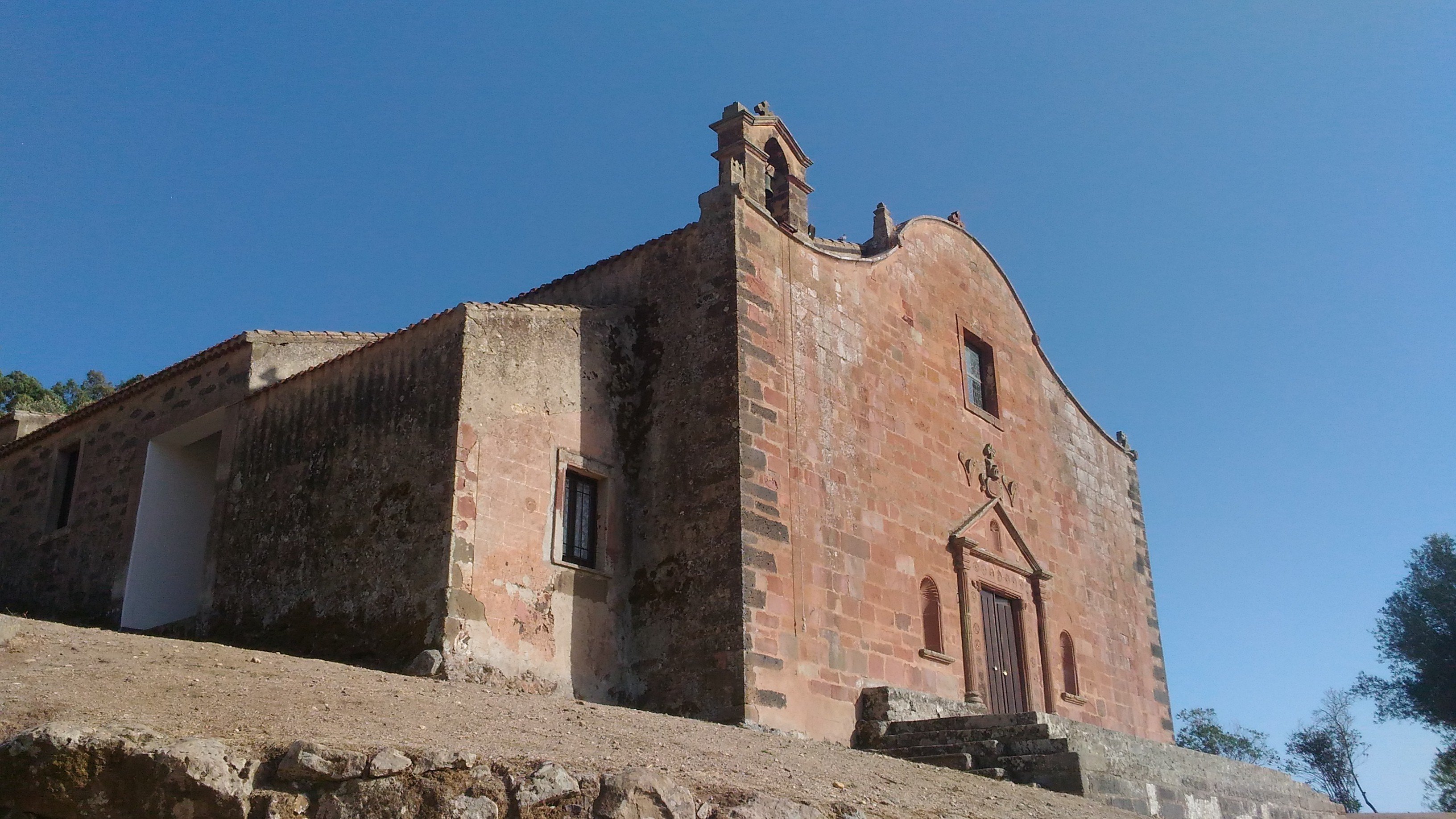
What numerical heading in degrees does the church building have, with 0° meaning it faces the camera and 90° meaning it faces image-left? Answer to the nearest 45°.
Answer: approximately 315°

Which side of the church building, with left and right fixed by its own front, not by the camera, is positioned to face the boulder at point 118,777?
right

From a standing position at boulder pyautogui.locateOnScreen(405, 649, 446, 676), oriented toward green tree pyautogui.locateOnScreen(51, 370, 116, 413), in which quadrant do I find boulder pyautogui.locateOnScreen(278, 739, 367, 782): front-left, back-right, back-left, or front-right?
back-left

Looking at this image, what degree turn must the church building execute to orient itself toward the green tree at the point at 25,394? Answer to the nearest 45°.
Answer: approximately 180°

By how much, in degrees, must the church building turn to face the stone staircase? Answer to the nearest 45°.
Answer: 0° — it already faces it
